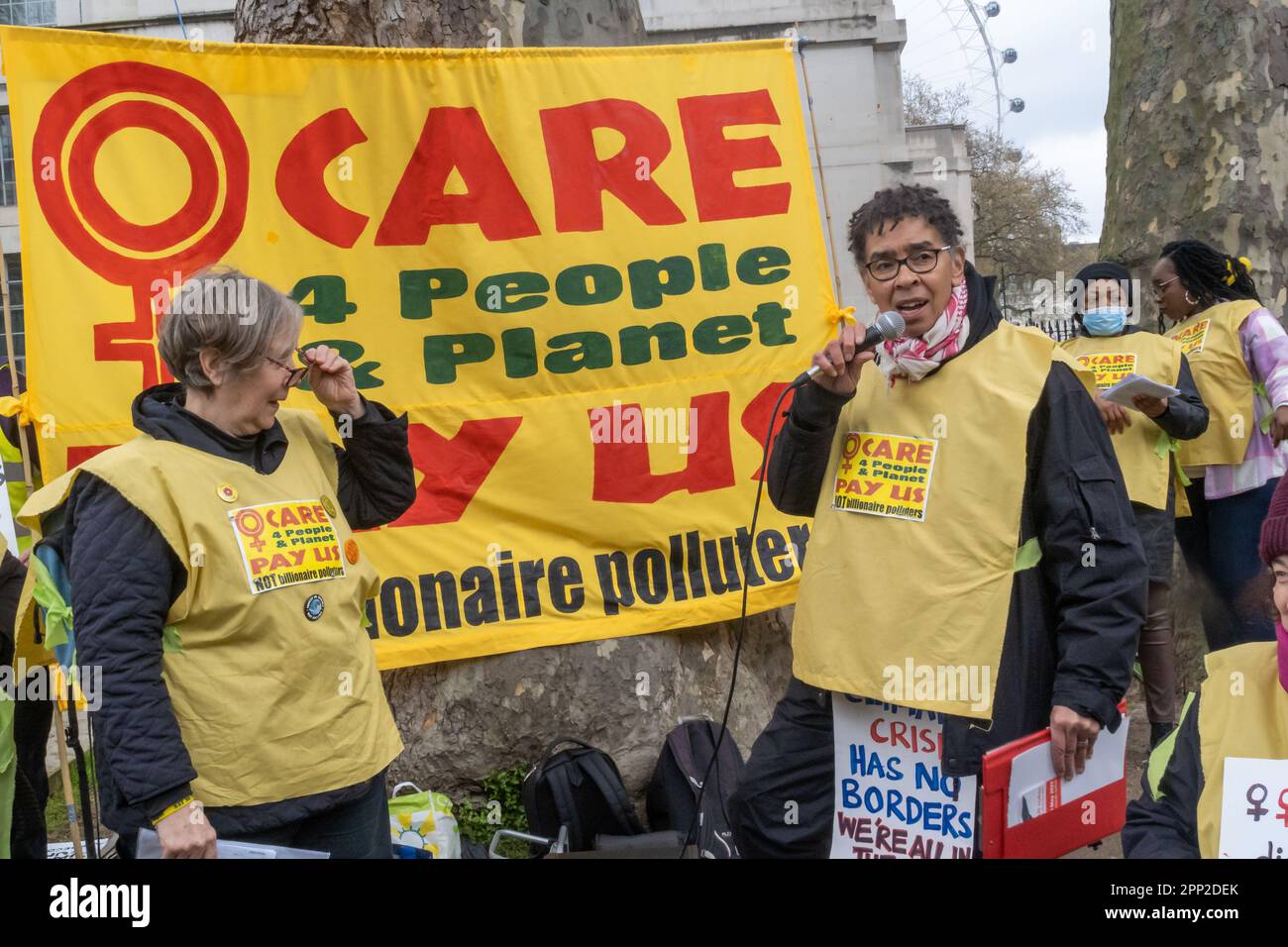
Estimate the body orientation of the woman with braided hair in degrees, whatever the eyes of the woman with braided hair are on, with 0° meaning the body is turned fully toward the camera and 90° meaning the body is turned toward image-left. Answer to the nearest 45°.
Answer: approximately 45°

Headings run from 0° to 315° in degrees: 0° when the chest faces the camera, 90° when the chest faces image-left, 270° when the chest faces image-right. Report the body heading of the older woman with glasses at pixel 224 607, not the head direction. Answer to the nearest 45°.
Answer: approximately 315°

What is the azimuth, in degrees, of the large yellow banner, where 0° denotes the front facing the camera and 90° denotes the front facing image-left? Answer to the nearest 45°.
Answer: approximately 0°

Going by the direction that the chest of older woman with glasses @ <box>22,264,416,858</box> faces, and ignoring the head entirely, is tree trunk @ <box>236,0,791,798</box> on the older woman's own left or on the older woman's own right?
on the older woman's own left

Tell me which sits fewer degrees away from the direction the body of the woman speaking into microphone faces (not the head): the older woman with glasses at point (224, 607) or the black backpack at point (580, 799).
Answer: the older woman with glasses

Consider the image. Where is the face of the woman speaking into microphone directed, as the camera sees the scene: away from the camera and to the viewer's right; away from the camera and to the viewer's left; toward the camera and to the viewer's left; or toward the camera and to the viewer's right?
toward the camera and to the viewer's left

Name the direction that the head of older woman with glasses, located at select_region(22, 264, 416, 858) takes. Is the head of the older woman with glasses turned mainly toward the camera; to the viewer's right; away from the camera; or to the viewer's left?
to the viewer's right

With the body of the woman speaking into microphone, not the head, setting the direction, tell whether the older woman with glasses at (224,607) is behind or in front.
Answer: in front
